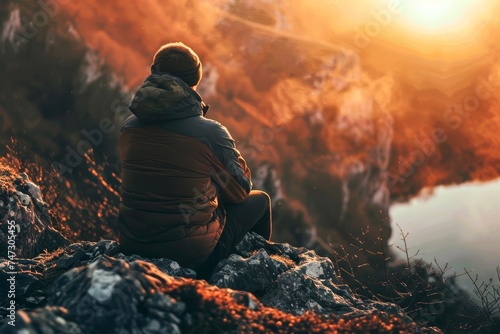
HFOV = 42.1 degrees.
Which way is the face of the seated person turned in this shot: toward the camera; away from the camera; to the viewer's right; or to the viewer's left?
away from the camera

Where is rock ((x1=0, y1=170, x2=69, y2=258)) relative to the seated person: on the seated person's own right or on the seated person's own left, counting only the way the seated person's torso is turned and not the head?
on the seated person's own left

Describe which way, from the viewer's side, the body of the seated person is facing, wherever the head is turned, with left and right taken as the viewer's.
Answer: facing away from the viewer and to the right of the viewer

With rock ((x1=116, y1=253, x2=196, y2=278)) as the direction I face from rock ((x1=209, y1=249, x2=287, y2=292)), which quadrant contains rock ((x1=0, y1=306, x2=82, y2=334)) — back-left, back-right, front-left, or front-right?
front-left

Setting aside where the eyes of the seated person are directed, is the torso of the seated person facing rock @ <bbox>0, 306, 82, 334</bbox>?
no
